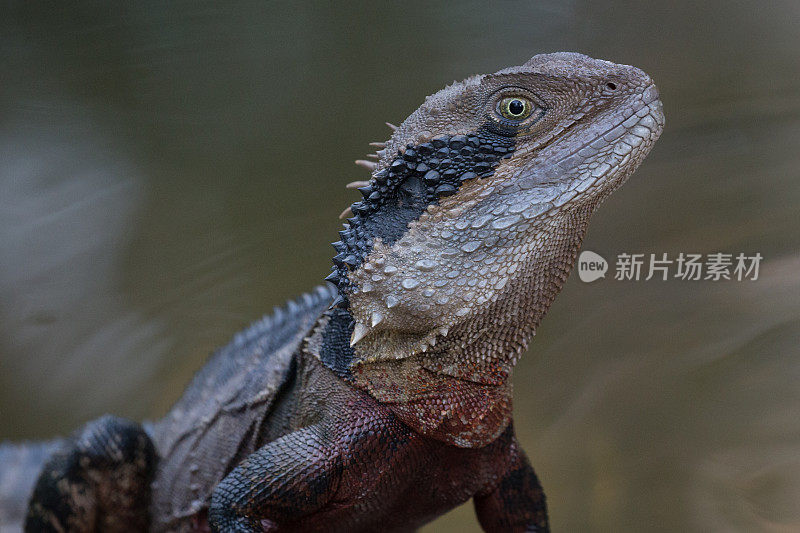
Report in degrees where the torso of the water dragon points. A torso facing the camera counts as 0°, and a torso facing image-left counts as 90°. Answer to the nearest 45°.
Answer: approximately 315°
